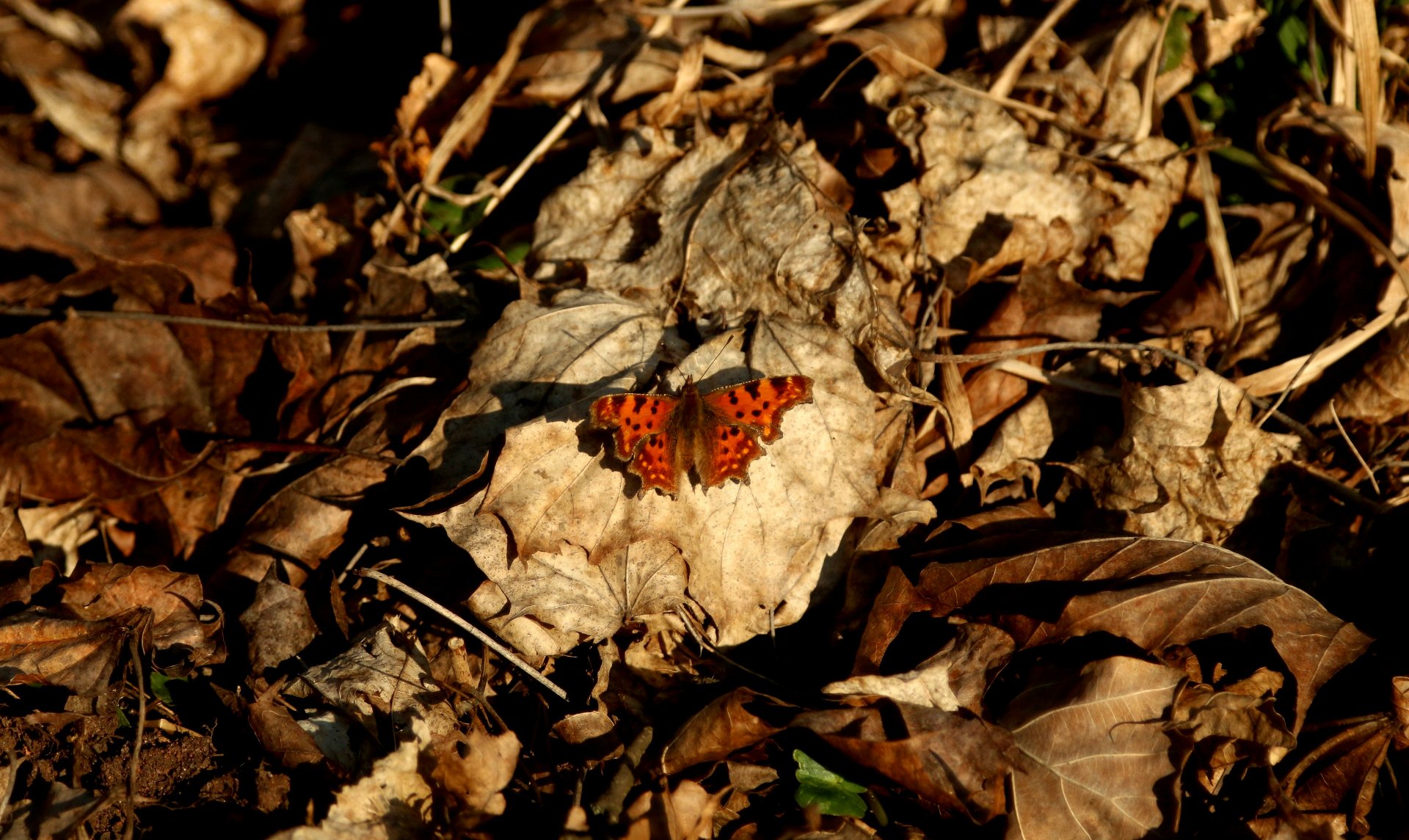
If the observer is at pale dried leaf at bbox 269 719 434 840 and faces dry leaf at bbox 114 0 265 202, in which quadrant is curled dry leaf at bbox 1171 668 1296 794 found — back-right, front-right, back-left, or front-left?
back-right

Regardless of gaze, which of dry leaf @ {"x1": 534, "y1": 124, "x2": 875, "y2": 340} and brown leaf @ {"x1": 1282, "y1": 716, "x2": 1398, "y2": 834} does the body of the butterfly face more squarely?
the dry leaf

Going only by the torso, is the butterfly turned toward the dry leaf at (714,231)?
yes

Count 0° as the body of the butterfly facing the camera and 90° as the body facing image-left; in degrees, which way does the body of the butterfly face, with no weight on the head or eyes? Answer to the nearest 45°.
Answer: approximately 180°

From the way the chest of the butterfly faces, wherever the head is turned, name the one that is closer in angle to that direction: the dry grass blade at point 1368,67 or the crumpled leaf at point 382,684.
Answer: the dry grass blade

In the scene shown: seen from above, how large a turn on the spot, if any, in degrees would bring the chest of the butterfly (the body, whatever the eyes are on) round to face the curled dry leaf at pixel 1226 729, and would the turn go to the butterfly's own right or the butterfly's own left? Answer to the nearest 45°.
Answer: approximately 135° to the butterfly's own right

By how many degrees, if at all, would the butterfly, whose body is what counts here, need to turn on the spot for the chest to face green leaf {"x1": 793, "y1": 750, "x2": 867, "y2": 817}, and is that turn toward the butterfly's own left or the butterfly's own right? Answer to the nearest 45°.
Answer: approximately 135° to the butterfly's own right

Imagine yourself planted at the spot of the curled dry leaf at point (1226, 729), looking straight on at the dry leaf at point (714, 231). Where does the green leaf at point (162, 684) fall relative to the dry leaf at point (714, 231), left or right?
left

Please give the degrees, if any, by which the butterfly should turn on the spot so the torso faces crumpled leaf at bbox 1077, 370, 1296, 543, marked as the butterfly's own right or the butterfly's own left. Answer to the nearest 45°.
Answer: approximately 90° to the butterfly's own right

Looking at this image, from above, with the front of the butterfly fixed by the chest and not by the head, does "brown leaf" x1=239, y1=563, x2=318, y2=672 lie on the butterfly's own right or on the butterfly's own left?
on the butterfly's own left
